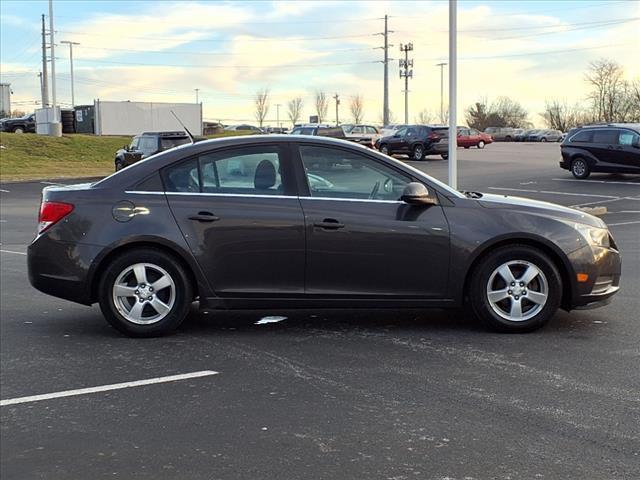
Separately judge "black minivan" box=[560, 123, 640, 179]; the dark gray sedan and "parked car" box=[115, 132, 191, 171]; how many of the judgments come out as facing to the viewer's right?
2

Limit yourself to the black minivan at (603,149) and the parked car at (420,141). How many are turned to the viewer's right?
1

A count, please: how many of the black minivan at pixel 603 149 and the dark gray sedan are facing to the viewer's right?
2

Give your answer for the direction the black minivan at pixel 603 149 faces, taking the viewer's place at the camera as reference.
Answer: facing to the right of the viewer

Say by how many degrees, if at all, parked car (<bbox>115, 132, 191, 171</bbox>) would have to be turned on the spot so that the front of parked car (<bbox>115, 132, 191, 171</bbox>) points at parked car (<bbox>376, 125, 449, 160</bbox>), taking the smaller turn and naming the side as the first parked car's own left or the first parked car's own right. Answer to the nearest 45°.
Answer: approximately 180°

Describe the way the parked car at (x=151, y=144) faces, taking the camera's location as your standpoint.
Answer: facing the viewer and to the left of the viewer

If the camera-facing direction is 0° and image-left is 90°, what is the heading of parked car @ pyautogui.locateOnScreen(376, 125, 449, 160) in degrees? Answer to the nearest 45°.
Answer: approximately 135°

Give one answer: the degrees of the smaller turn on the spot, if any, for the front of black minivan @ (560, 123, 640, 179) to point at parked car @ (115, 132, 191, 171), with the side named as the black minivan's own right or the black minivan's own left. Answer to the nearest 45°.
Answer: approximately 180°

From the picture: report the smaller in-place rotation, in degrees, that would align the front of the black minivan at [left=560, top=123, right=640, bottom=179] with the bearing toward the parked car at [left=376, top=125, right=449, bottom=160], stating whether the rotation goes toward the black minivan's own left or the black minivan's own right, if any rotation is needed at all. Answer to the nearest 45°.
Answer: approximately 135° to the black minivan's own left

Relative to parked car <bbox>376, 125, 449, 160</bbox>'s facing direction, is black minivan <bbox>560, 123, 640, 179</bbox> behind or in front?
behind

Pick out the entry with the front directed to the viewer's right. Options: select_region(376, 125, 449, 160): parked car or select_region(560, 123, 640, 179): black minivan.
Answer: the black minivan

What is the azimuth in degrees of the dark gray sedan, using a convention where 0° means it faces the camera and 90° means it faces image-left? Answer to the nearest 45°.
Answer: approximately 270°

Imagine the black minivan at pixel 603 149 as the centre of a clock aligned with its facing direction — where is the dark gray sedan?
The dark gray sedan is roughly at 3 o'clock from the black minivan.

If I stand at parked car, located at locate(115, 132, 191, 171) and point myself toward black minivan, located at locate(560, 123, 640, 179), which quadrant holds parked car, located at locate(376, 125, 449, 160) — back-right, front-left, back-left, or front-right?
front-left
